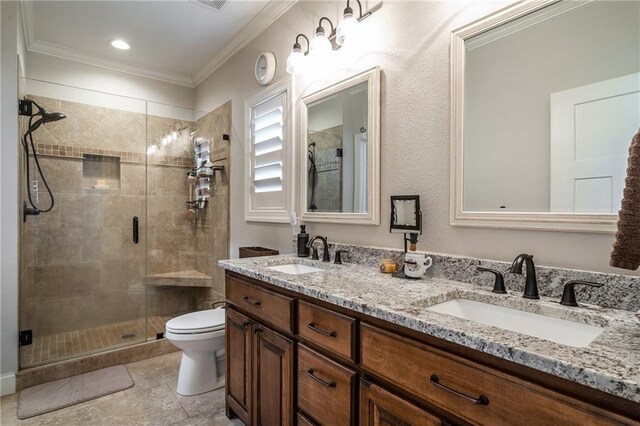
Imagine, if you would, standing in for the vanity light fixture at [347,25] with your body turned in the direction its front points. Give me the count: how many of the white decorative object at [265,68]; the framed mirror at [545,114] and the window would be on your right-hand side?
2

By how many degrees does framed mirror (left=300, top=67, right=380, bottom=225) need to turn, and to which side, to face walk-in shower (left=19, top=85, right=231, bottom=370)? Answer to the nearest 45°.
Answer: approximately 90° to its right

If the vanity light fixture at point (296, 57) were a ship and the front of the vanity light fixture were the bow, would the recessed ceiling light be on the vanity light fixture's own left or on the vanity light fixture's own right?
on the vanity light fixture's own right

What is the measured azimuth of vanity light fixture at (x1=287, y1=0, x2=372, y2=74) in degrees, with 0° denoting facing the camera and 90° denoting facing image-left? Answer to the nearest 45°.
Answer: approximately 45°

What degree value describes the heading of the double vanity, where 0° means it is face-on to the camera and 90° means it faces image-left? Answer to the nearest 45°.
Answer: approximately 45°

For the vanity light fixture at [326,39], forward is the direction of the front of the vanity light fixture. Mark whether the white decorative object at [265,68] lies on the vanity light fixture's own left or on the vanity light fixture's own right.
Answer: on the vanity light fixture's own right
